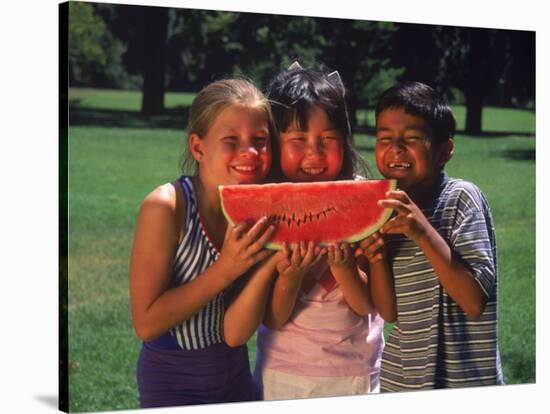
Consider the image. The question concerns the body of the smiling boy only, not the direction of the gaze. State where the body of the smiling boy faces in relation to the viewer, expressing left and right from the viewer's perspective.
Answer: facing the viewer and to the left of the viewer
